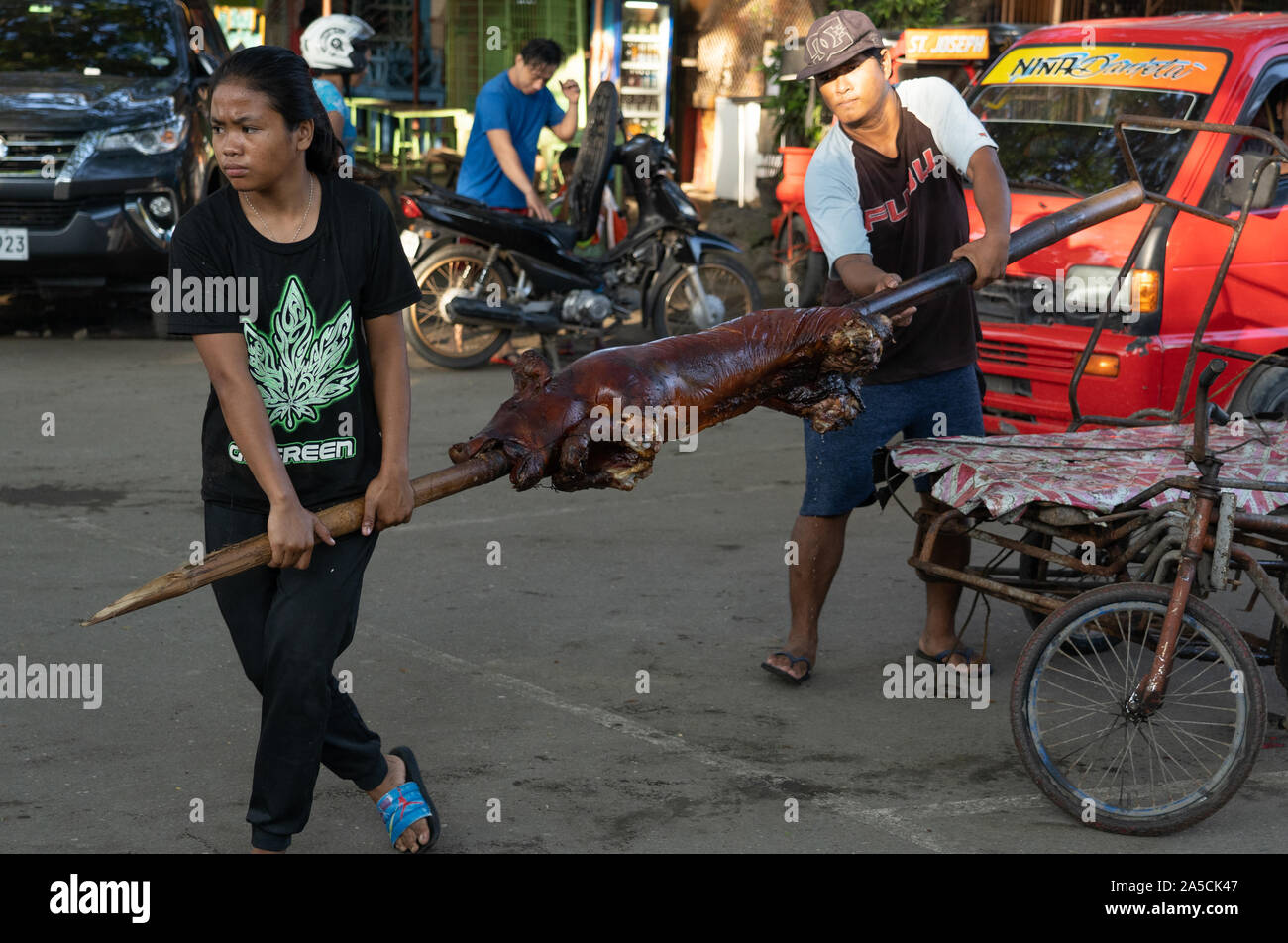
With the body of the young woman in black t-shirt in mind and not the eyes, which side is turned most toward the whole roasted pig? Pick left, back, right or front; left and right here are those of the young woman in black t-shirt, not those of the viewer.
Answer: left

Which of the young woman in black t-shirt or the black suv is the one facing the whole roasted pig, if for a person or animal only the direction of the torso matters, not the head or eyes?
the black suv

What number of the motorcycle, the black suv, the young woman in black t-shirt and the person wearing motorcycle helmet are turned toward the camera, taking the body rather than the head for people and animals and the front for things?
2

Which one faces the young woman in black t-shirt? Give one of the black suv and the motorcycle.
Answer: the black suv

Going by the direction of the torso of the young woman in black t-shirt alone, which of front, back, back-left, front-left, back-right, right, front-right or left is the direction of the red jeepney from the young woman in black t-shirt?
back-left

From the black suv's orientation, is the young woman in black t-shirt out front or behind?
out front

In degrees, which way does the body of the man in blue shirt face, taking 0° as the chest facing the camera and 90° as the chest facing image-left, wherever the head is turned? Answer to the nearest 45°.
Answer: approximately 315°

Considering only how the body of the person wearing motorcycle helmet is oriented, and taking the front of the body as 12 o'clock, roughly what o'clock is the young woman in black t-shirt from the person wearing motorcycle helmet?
The young woman in black t-shirt is roughly at 3 o'clock from the person wearing motorcycle helmet.

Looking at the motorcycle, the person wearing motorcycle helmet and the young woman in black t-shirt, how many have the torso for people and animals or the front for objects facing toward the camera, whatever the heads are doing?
1

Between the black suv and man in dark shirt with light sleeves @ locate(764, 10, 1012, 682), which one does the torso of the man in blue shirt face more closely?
the man in dark shirt with light sleeves

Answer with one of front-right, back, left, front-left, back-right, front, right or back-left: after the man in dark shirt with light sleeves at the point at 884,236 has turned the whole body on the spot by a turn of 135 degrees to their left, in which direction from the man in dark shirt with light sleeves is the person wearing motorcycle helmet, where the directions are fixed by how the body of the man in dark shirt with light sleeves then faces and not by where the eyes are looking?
back-left

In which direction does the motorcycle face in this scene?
to the viewer's right

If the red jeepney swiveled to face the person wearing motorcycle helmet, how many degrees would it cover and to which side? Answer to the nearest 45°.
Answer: approximately 45° to its right
